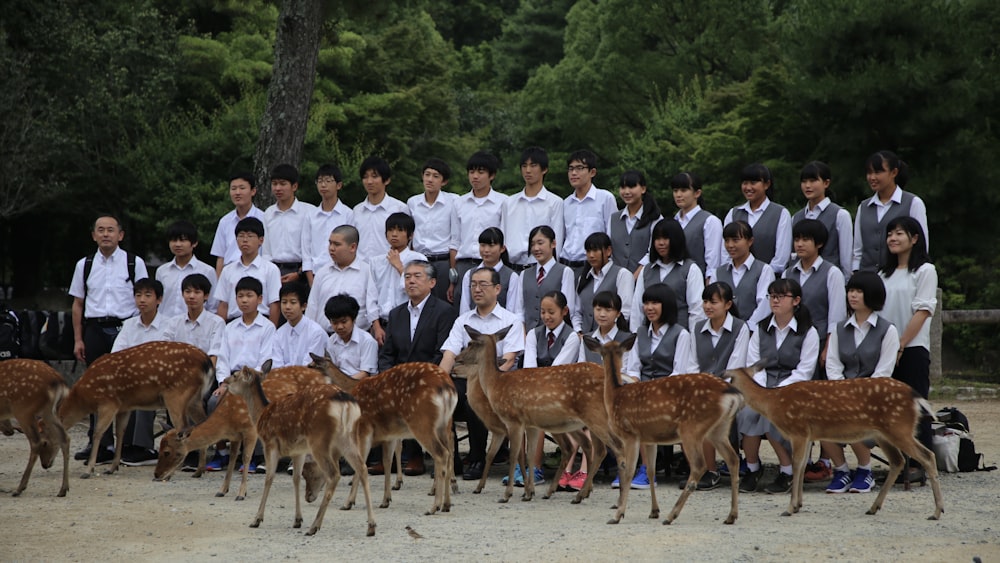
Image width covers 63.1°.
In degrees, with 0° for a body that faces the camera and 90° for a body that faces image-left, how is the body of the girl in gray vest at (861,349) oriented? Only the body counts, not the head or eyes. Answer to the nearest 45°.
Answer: approximately 45°

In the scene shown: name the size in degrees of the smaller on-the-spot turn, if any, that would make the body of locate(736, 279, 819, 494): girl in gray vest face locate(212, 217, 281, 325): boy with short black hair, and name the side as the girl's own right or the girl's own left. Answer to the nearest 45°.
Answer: approximately 45° to the girl's own right

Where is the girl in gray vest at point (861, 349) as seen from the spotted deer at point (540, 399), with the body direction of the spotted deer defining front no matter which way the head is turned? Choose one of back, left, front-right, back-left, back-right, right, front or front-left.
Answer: back

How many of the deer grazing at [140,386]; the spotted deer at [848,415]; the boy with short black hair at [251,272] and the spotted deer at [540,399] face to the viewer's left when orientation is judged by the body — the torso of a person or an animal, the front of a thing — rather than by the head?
3

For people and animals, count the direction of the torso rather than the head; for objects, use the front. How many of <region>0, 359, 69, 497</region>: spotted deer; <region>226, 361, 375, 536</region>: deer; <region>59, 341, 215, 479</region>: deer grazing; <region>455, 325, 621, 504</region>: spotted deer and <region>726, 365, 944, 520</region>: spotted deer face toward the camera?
0

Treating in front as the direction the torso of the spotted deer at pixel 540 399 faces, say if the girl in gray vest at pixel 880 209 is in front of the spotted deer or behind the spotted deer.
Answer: behind

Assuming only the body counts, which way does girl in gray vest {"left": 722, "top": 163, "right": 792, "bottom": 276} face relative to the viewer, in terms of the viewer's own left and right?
facing the viewer and to the left of the viewer

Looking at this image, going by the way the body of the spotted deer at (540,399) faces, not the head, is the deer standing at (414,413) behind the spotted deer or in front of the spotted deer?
in front

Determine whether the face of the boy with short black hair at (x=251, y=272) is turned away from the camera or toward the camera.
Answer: toward the camera

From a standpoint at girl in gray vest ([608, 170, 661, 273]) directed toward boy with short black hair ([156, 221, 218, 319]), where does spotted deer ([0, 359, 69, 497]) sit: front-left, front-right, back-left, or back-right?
front-left

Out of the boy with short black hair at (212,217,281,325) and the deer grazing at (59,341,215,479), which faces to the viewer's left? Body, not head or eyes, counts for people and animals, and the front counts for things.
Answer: the deer grazing

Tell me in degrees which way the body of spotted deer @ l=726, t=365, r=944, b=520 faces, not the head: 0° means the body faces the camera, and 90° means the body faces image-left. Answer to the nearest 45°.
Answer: approximately 90°

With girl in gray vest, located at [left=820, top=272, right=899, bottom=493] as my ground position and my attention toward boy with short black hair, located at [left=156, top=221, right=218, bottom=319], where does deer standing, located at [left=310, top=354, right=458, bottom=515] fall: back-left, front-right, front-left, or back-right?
front-left

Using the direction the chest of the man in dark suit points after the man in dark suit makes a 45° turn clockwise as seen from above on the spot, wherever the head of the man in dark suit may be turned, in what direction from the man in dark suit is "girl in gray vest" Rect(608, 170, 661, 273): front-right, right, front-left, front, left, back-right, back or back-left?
back
